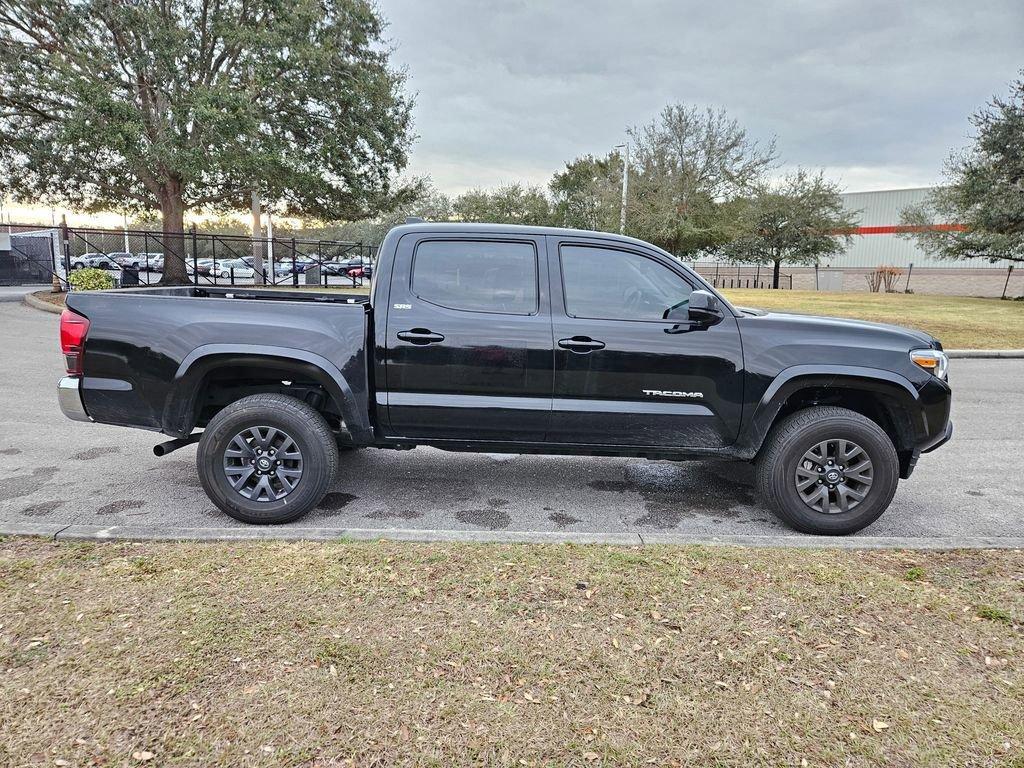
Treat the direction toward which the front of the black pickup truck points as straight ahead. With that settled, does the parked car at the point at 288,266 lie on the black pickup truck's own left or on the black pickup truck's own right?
on the black pickup truck's own left

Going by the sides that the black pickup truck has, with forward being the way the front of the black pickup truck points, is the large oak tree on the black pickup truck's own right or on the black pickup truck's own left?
on the black pickup truck's own left

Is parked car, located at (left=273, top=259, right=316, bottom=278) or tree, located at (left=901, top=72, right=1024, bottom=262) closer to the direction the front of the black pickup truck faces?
the tree

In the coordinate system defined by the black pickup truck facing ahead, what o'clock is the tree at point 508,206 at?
The tree is roughly at 9 o'clock from the black pickup truck.

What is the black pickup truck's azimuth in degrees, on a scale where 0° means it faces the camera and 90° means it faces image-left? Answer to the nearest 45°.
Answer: approximately 270°

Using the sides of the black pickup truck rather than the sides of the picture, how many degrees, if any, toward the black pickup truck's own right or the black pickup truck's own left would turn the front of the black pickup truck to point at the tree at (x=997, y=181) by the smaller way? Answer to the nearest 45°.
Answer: approximately 45° to the black pickup truck's own left

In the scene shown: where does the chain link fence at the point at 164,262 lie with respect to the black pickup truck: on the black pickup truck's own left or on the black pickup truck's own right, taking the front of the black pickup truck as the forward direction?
on the black pickup truck's own left

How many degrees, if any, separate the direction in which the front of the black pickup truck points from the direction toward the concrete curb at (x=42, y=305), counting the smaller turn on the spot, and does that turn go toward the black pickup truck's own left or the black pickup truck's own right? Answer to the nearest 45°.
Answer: approximately 135° to the black pickup truck's own left
